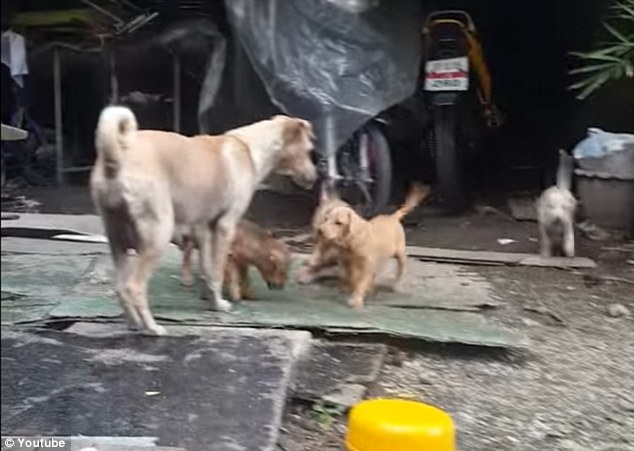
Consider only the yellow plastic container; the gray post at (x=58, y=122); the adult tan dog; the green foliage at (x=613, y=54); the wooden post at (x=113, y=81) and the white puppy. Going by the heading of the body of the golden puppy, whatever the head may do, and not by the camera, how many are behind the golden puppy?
2

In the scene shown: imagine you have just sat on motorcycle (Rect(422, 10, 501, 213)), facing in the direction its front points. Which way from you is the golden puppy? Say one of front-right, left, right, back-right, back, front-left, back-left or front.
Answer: back

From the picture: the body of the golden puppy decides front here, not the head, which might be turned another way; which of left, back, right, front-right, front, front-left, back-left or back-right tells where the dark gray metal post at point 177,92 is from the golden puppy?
right

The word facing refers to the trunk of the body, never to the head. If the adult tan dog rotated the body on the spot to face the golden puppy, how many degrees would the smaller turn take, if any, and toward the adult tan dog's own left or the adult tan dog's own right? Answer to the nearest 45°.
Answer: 0° — it already faces it

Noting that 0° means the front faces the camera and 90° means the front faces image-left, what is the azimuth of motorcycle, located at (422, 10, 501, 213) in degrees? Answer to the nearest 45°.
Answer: approximately 180°

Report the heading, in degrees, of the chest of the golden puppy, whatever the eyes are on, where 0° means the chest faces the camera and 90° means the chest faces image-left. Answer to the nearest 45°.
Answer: approximately 45°

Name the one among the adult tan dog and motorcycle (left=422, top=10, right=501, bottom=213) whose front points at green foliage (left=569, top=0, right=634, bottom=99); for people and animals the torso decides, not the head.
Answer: the adult tan dog

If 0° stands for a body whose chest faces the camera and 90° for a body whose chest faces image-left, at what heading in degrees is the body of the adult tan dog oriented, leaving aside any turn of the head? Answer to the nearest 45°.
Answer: approximately 225°

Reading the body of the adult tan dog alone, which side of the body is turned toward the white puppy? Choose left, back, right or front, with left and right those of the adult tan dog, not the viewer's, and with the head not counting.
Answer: front

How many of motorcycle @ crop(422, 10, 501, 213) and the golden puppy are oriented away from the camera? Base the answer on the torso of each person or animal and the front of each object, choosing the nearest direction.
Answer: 1

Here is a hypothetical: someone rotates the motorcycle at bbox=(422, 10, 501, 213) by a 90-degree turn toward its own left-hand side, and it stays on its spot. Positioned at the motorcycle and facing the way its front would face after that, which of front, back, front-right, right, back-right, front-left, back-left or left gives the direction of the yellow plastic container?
left
